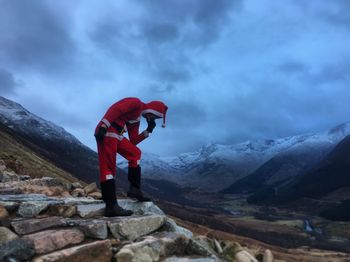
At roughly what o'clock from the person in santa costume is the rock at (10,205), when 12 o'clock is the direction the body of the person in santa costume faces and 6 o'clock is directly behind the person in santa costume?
The rock is roughly at 6 o'clock from the person in santa costume.

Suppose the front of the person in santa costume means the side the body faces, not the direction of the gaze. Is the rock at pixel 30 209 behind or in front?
behind

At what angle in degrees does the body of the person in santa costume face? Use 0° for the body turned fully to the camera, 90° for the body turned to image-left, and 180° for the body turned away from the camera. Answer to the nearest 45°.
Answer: approximately 270°

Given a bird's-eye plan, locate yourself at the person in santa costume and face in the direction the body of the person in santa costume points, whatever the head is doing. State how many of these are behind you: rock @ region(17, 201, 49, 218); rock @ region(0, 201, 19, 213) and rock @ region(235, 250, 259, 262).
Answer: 2

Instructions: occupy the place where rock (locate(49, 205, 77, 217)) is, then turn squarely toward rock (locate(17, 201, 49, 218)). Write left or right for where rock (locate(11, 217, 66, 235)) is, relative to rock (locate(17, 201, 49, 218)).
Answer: left

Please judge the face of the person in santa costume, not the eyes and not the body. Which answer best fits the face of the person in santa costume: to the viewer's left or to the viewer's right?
to the viewer's right
